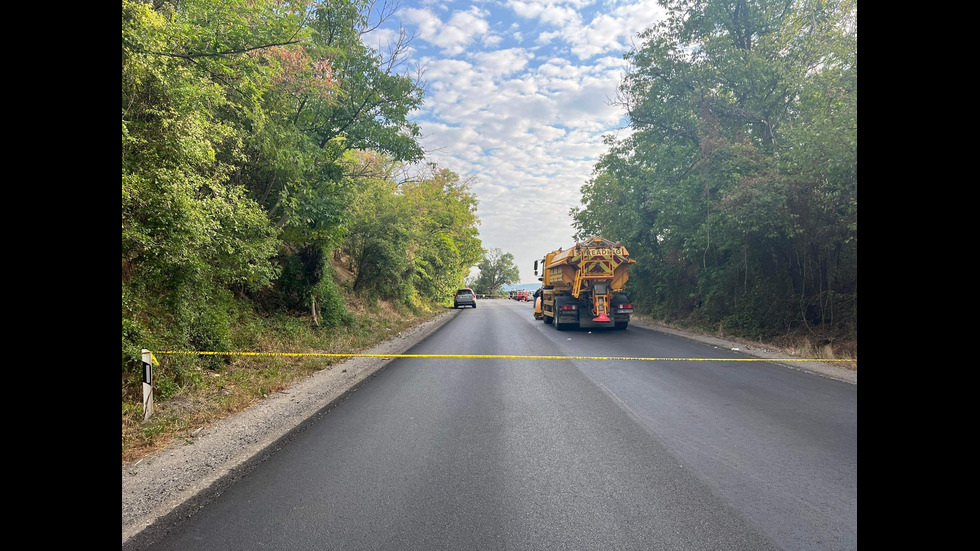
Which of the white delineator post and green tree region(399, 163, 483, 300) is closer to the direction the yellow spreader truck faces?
the green tree

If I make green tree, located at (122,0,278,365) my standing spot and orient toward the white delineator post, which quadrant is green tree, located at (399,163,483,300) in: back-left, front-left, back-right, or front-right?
back-left

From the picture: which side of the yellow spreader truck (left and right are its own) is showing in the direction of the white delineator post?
back

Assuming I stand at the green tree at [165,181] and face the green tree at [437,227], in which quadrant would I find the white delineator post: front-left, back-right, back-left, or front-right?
back-right

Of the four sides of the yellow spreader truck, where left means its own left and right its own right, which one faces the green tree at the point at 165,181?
back

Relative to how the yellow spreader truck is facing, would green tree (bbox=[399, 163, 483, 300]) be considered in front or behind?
in front

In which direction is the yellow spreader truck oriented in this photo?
away from the camera
